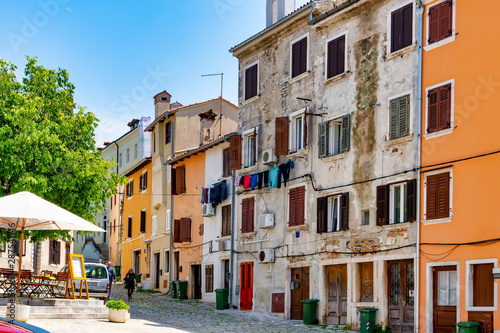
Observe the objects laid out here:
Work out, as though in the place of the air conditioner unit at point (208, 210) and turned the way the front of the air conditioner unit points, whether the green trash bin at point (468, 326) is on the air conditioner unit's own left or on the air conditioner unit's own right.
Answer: on the air conditioner unit's own left

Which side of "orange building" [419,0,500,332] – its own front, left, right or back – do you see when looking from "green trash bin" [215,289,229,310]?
right

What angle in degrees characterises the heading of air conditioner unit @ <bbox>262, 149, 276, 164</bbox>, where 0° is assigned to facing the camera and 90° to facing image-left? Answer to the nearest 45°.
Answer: approximately 45°

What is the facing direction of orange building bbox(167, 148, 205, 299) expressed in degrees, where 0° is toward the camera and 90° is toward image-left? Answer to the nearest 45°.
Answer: approximately 45°
